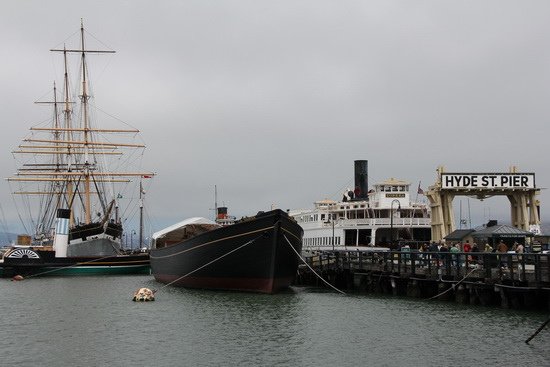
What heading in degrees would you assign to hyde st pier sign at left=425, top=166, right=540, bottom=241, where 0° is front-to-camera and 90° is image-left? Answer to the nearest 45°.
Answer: approximately 0°

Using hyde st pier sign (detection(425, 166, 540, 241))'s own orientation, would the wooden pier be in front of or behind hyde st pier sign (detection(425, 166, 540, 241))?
in front
